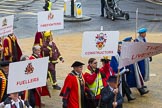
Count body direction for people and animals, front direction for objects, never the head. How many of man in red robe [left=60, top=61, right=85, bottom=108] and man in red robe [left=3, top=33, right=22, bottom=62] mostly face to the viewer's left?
0

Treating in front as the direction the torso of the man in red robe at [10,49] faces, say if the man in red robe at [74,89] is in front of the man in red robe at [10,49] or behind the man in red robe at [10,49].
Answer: in front

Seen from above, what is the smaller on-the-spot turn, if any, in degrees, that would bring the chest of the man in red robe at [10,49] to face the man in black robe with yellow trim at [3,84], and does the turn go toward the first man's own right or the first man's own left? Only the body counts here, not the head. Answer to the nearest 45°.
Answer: approximately 45° to the first man's own right
